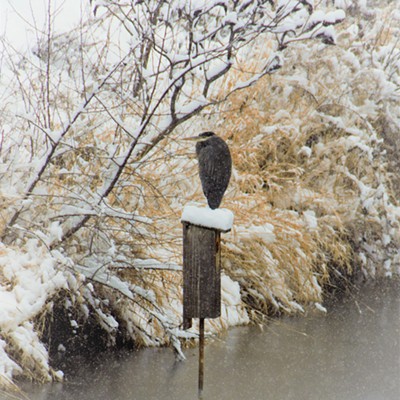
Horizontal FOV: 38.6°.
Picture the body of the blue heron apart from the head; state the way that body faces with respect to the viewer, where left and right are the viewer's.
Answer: facing away from the viewer and to the left of the viewer
